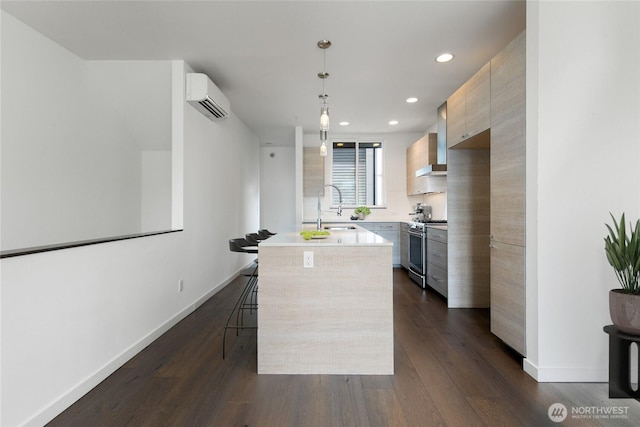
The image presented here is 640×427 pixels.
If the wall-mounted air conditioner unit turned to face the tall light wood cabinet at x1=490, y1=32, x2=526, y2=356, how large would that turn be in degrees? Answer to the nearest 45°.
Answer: approximately 45° to its right

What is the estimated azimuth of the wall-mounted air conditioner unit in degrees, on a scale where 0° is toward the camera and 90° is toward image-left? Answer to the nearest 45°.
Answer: approximately 270°

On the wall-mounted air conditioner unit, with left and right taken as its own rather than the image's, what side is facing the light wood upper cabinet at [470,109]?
front

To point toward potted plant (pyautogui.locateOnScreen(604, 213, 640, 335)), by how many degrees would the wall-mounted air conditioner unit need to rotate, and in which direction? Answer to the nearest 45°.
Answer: approximately 45° to its right

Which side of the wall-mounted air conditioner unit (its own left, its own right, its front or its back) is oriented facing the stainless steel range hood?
front

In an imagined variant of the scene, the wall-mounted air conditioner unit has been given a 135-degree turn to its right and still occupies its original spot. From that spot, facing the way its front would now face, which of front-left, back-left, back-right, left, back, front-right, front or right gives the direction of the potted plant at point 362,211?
back

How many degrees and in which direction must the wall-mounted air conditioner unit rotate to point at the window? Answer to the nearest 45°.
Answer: approximately 45° to its left
